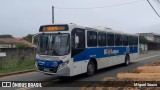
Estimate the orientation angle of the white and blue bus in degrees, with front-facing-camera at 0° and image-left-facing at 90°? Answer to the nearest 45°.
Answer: approximately 45°
